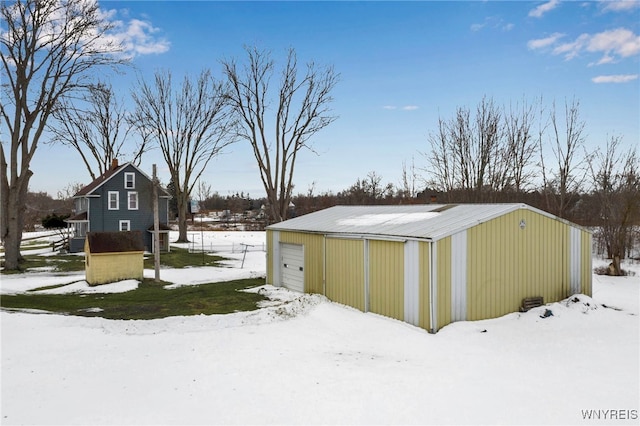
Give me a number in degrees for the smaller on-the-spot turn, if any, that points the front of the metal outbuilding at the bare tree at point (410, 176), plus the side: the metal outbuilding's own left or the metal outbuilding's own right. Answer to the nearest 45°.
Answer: approximately 135° to the metal outbuilding's own right

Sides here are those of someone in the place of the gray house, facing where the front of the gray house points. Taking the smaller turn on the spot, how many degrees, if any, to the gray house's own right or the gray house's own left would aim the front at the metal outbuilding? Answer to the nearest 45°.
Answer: approximately 90° to the gray house's own left

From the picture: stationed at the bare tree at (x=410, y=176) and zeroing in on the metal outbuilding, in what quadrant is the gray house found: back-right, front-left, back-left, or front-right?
front-right

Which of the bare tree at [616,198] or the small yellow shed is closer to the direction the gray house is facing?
the small yellow shed

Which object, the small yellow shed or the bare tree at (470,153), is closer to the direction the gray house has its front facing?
the small yellow shed

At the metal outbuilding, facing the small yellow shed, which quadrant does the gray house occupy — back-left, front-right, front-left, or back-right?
front-right

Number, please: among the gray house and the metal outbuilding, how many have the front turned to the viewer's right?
0

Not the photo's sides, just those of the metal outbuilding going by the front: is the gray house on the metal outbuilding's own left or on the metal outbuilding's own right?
on the metal outbuilding's own right

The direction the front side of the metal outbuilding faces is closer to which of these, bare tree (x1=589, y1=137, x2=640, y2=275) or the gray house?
the gray house

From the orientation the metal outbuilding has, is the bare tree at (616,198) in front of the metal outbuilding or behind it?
behind

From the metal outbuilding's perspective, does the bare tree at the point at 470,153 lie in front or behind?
behind

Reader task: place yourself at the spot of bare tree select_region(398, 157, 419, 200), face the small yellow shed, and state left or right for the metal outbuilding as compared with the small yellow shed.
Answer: left
